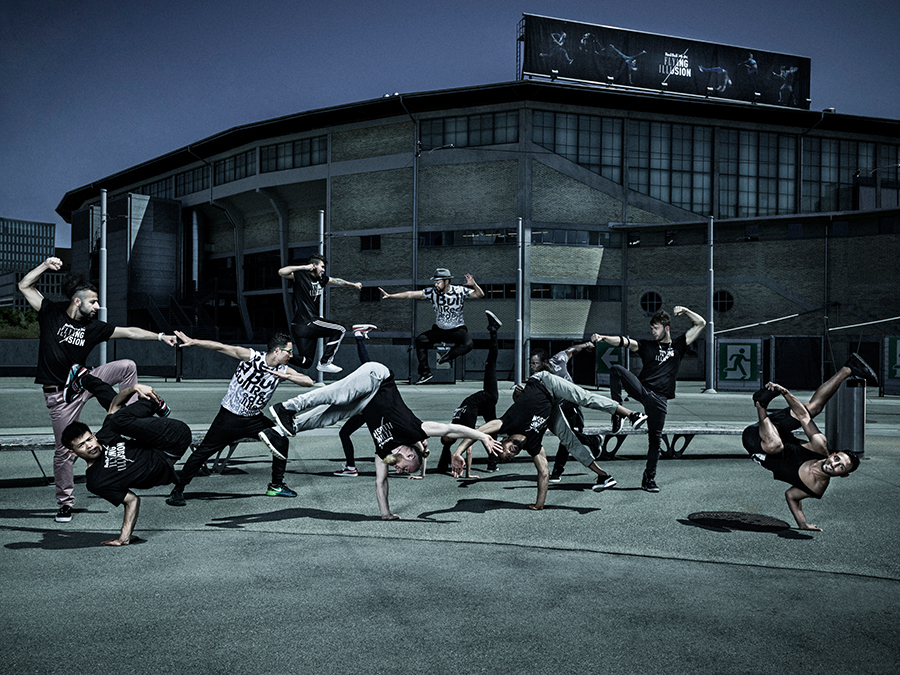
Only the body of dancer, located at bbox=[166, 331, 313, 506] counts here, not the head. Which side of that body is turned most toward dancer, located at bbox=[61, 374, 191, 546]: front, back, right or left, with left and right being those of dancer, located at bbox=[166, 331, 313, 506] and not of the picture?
right

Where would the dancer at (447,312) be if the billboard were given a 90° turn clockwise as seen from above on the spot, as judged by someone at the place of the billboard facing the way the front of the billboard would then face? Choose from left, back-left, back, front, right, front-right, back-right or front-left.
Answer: front-left

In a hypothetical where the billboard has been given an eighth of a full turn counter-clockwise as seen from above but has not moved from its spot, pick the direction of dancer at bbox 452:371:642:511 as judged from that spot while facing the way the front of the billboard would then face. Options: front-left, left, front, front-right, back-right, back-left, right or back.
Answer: right

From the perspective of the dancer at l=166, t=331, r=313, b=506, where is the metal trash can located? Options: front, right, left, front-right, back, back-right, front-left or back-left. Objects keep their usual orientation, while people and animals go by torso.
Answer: front-left

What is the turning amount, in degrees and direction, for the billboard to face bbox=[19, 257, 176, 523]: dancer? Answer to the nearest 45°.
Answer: approximately 45° to its right

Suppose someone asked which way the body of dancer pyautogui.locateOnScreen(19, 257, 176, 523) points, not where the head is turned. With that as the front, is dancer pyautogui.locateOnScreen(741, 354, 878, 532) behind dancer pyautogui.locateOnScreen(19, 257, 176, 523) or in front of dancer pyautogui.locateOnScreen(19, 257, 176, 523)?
in front

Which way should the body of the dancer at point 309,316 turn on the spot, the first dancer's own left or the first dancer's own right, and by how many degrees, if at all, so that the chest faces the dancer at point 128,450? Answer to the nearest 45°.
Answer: approximately 90° to the first dancer's own right
